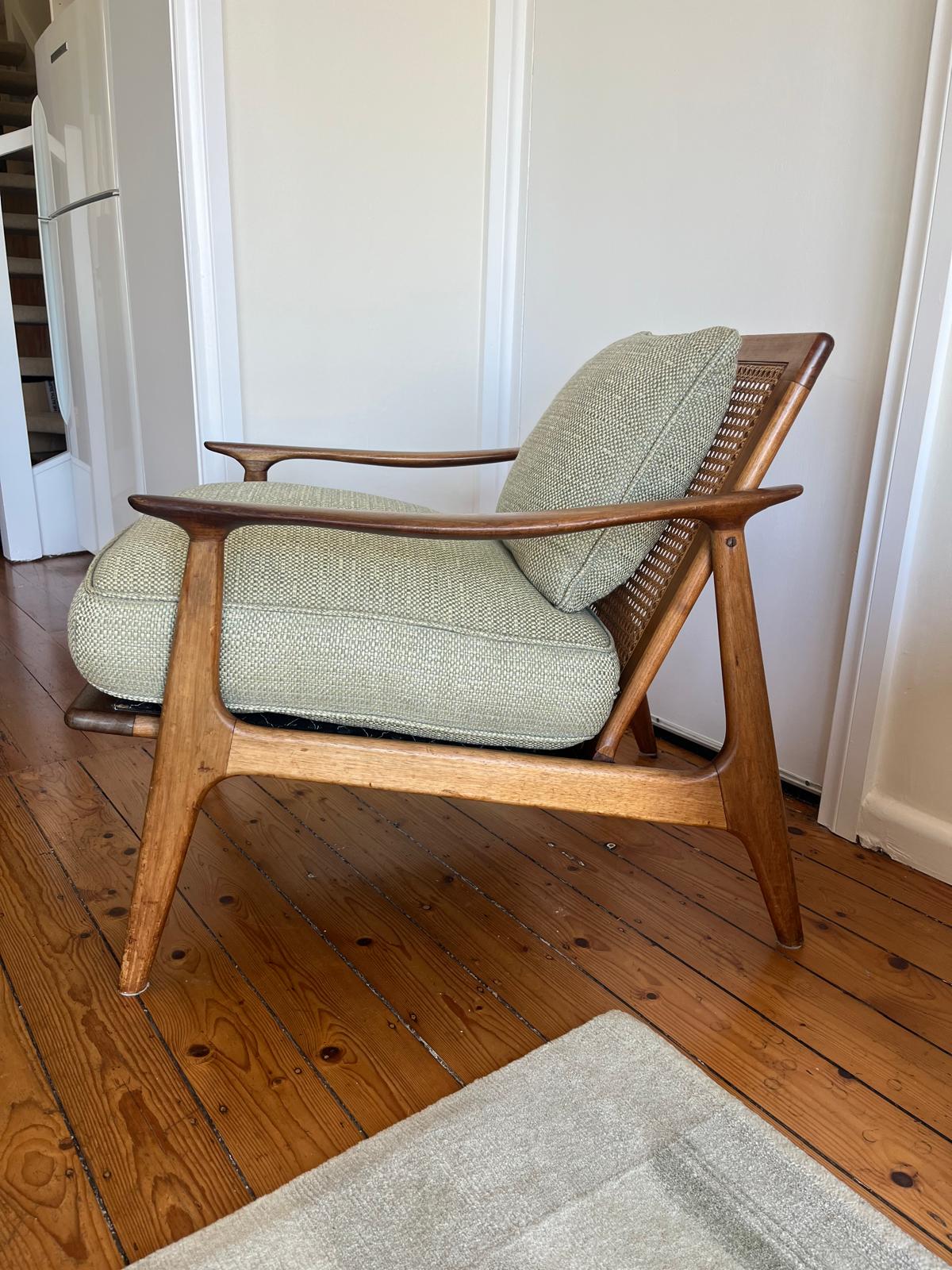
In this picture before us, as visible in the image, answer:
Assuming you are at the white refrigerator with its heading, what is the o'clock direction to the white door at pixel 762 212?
The white door is roughly at 9 o'clock from the white refrigerator.

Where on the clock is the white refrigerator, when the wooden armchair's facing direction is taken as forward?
The white refrigerator is roughly at 2 o'clock from the wooden armchair.

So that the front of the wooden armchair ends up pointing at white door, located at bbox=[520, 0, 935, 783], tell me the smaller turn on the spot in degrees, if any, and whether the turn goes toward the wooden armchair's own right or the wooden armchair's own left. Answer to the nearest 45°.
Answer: approximately 135° to the wooden armchair's own right

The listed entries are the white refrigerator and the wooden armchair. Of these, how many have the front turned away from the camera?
0

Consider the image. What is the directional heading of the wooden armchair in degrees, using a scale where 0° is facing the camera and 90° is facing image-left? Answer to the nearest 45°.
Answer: approximately 90°
